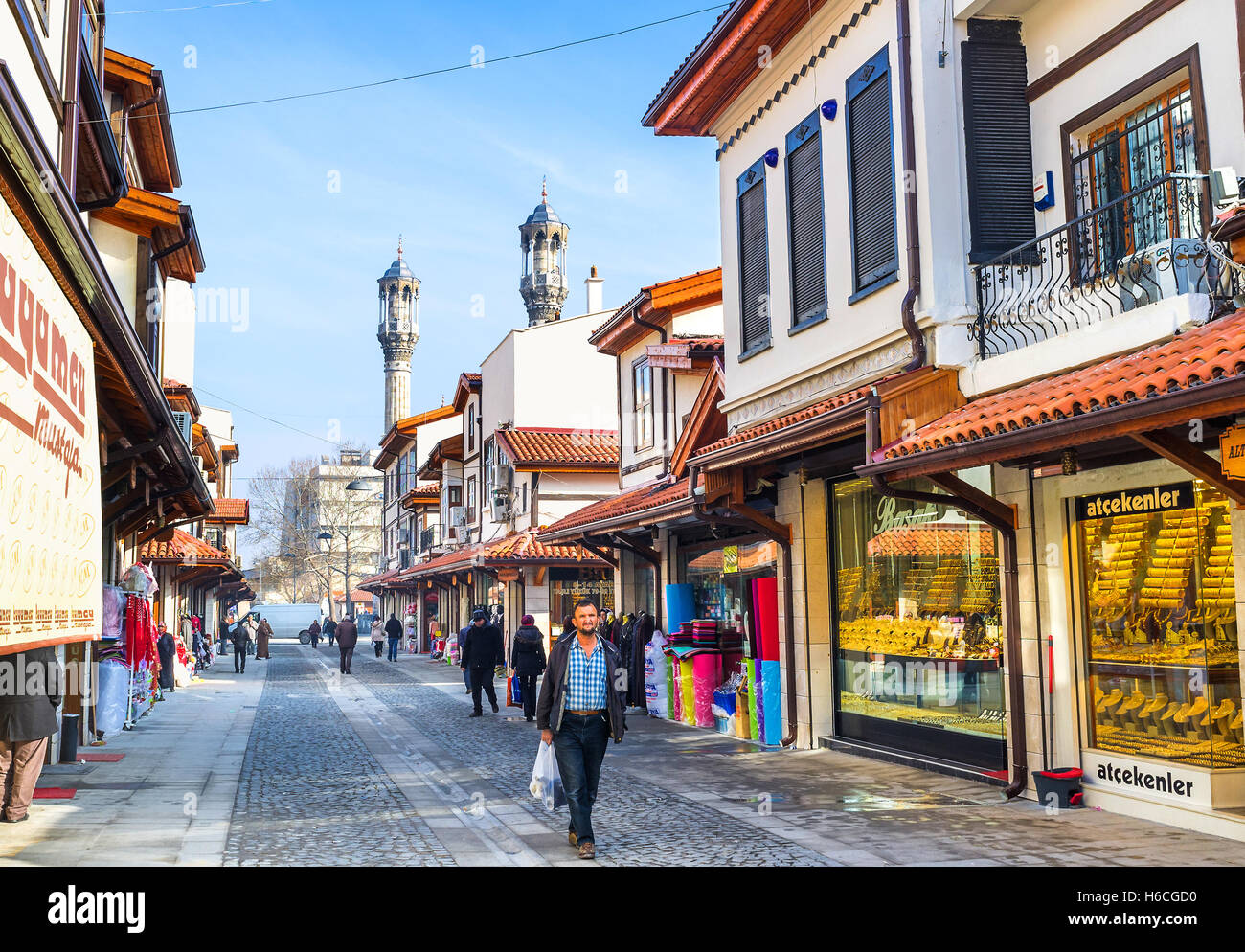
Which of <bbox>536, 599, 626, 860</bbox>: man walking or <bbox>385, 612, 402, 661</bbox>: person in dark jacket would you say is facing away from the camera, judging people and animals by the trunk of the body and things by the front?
the person in dark jacket

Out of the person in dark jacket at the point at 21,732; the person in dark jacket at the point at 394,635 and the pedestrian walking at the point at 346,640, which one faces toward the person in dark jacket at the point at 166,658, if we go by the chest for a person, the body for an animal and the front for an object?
the person in dark jacket at the point at 21,732

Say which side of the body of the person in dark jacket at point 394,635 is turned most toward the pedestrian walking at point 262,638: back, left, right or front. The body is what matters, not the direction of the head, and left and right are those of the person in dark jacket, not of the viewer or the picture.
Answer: left

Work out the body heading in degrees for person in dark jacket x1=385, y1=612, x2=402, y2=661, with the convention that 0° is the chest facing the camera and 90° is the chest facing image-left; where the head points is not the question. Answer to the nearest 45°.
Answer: approximately 180°

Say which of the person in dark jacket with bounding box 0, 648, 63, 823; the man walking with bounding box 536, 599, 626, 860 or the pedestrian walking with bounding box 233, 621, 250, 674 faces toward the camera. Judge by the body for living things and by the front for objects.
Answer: the man walking

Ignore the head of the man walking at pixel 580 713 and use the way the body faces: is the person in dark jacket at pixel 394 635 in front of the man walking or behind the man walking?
behind

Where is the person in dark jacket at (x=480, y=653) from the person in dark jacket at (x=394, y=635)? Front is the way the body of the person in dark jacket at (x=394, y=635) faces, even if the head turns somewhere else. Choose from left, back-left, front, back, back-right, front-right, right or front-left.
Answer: back

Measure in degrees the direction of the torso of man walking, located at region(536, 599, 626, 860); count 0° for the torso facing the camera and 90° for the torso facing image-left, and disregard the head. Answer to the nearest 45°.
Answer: approximately 0°

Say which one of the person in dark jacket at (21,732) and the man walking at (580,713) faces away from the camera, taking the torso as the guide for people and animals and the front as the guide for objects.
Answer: the person in dark jacket

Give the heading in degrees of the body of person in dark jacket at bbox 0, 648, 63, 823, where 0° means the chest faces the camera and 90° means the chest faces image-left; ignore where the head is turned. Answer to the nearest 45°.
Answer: approximately 180°

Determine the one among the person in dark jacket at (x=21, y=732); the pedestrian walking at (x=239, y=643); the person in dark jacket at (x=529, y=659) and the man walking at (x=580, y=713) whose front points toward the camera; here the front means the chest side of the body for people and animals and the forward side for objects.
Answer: the man walking

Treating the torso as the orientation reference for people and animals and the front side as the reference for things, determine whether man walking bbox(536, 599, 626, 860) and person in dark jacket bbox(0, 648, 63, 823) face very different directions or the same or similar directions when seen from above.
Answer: very different directions
